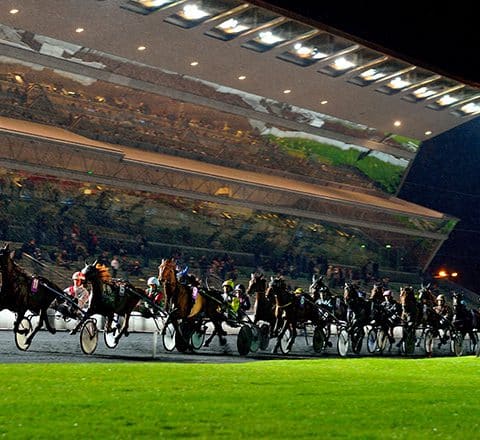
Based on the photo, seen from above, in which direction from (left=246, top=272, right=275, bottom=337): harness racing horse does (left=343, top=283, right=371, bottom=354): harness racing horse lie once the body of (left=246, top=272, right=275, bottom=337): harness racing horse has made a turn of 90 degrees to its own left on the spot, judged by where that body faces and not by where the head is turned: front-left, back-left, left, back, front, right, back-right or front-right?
left

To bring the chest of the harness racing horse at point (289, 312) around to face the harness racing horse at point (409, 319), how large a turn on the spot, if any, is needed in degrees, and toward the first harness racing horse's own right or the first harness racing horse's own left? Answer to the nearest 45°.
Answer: approximately 180°

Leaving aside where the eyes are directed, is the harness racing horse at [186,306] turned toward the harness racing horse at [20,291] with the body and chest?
yes

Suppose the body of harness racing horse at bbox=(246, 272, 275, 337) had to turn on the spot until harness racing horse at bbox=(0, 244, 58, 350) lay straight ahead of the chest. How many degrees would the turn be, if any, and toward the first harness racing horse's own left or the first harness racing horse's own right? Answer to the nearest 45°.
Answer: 0° — it already faces it

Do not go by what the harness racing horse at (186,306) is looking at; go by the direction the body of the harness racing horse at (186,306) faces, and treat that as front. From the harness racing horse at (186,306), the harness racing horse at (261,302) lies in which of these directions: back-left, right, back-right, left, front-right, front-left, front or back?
back

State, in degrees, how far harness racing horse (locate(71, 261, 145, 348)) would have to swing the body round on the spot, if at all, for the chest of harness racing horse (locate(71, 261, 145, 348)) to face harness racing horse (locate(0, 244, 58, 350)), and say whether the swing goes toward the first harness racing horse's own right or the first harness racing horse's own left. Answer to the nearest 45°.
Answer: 0° — it already faces it

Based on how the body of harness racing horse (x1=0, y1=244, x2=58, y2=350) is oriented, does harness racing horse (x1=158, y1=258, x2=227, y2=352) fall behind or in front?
behind

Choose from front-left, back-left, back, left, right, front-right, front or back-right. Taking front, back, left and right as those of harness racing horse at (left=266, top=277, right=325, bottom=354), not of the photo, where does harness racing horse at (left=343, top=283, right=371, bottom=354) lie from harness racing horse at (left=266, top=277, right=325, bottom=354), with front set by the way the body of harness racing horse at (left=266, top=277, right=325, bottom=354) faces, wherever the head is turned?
back

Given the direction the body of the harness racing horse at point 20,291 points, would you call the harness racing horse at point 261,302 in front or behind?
behind

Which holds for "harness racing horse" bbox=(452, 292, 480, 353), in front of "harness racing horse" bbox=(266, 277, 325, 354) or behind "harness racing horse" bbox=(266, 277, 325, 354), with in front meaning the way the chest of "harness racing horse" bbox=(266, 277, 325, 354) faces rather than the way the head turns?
behind

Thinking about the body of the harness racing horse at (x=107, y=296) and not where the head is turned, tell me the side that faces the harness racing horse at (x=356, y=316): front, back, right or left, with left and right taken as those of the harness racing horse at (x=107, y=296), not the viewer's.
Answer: back

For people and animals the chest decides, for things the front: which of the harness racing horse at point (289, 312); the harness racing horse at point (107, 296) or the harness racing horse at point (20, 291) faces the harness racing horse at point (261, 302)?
the harness racing horse at point (289, 312)

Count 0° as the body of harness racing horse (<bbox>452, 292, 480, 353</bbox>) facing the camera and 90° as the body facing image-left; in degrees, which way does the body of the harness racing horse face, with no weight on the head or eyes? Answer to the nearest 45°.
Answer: approximately 45°

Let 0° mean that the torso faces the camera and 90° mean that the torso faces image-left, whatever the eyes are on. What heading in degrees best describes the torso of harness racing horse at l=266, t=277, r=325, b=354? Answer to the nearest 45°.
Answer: approximately 45°
